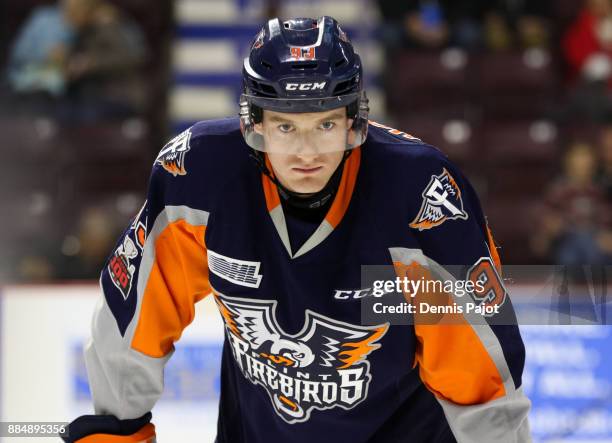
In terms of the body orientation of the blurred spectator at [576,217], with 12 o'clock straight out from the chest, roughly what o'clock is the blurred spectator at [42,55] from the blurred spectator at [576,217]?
the blurred spectator at [42,55] is roughly at 3 o'clock from the blurred spectator at [576,217].

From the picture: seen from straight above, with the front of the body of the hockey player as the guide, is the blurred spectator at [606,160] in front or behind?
behind

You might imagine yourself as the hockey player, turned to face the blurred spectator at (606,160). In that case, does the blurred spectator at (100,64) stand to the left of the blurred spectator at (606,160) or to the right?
left

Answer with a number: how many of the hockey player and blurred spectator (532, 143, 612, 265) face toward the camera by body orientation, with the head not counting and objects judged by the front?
2

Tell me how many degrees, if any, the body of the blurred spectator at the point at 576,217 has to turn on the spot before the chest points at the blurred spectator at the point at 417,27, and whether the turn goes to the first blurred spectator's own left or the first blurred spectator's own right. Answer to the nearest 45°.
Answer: approximately 135° to the first blurred spectator's own right

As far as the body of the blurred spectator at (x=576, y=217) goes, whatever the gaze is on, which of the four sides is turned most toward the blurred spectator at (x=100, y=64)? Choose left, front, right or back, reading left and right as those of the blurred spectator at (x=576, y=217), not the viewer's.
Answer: right

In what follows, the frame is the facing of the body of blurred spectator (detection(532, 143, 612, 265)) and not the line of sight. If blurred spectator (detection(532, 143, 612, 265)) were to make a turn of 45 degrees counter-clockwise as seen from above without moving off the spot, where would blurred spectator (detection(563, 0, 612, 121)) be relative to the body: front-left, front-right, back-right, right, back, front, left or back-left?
back-left

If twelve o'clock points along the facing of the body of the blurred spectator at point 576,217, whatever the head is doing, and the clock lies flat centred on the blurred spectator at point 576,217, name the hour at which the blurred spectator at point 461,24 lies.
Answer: the blurred spectator at point 461,24 is roughly at 5 o'clock from the blurred spectator at point 576,217.

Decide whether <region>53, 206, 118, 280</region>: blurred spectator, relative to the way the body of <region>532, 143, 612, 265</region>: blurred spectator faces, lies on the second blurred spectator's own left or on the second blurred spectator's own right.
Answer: on the second blurred spectator's own right

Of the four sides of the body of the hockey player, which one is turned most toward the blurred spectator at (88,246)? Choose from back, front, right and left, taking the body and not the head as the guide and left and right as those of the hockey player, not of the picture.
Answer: back

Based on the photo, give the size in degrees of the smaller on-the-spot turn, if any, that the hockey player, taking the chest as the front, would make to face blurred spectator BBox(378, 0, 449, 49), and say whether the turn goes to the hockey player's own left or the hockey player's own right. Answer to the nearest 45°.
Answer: approximately 180°
